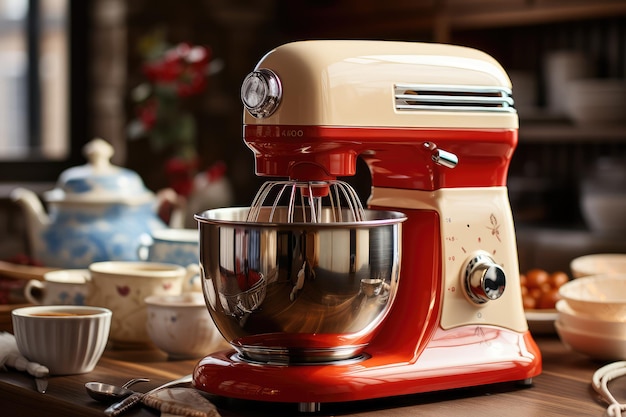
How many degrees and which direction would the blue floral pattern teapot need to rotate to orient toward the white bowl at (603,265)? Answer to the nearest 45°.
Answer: approximately 135° to its left

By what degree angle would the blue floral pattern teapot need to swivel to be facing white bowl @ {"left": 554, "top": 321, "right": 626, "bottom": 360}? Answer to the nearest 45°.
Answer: approximately 135° to its left

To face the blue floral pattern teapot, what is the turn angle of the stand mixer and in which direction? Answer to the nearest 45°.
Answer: approximately 90° to its right

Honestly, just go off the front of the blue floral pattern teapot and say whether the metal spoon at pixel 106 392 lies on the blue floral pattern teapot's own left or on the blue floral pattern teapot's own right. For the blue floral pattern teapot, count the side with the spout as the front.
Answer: on the blue floral pattern teapot's own left

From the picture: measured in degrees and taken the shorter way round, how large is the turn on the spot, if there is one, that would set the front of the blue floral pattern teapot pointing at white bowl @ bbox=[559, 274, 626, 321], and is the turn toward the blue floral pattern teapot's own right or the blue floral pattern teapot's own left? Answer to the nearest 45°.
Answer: approximately 135° to the blue floral pattern teapot's own left

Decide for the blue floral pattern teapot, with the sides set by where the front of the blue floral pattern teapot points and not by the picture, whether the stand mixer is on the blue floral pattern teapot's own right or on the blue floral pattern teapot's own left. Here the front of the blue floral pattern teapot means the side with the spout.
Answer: on the blue floral pattern teapot's own left

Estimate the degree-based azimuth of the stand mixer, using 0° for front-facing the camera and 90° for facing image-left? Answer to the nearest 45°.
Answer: approximately 45°

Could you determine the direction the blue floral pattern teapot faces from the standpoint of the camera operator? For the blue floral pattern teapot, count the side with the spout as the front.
facing to the left of the viewer
